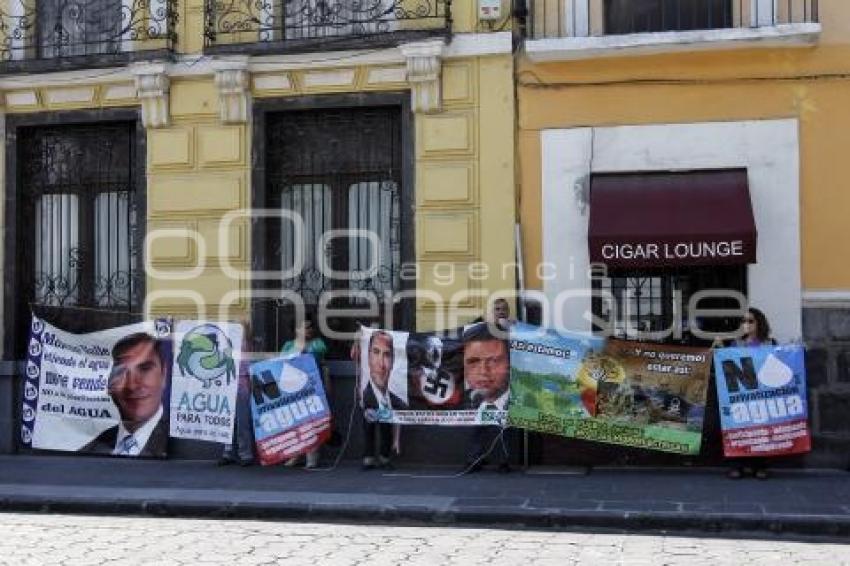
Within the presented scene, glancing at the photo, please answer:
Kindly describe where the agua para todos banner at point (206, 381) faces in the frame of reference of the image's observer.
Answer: facing the viewer

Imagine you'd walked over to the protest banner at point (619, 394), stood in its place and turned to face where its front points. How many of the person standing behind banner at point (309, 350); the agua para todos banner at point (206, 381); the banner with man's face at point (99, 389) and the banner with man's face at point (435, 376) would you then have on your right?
4

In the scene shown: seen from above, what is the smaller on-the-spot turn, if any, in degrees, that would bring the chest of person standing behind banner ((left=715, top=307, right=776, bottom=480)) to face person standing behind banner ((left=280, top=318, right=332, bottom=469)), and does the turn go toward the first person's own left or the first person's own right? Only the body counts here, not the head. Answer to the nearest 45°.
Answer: approximately 90° to the first person's own right

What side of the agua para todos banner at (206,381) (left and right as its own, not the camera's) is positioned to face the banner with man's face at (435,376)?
left

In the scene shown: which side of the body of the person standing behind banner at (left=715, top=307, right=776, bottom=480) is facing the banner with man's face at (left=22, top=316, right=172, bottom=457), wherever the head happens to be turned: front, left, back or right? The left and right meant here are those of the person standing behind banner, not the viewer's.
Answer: right

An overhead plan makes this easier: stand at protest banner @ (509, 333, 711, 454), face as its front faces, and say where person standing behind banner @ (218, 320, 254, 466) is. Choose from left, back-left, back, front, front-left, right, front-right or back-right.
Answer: right

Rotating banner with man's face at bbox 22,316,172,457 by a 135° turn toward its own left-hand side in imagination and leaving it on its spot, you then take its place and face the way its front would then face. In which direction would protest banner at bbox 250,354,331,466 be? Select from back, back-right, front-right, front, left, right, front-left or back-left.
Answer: right

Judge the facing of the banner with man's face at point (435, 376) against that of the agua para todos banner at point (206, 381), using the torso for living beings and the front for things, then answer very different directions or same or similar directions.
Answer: same or similar directions

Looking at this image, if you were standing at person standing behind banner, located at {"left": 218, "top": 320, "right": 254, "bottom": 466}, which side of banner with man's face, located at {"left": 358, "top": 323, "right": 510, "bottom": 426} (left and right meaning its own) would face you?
right

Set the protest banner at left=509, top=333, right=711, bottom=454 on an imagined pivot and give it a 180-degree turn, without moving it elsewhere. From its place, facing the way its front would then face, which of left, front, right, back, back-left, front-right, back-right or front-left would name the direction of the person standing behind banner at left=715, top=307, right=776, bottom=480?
right

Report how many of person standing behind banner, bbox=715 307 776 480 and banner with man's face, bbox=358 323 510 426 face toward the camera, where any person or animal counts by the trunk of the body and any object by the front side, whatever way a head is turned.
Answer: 2

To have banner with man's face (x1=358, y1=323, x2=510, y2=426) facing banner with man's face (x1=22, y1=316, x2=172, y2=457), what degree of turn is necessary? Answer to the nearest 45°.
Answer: approximately 90° to its right

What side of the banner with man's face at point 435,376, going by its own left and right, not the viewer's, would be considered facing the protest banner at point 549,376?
left

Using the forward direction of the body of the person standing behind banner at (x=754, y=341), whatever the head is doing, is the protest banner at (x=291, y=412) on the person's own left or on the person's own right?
on the person's own right

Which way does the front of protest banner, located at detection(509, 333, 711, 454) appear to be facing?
toward the camera
